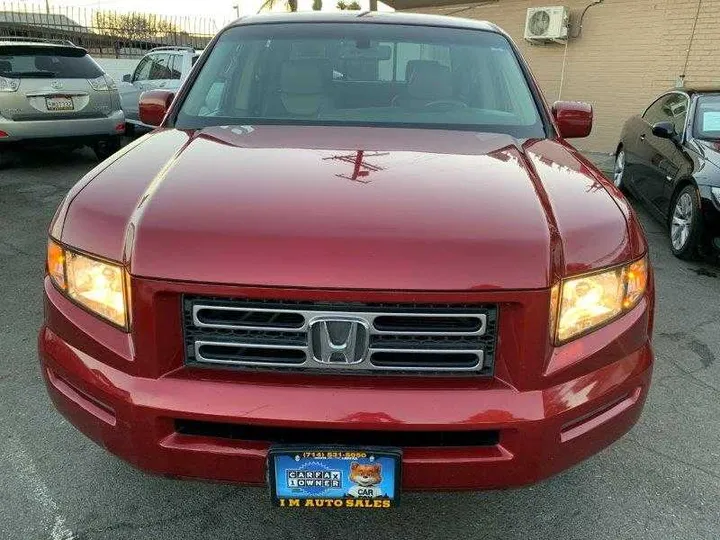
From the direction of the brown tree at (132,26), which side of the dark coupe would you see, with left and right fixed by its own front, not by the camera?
back

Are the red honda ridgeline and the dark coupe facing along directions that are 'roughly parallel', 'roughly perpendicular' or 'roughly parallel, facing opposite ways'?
roughly parallel

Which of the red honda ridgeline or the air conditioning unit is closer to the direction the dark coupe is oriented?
the red honda ridgeline

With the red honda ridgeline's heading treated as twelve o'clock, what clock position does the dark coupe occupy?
The dark coupe is roughly at 7 o'clock from the red honda ridgeline.

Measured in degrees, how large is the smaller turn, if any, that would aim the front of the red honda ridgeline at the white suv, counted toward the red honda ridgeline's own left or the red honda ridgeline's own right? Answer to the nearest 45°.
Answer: approximately 180°

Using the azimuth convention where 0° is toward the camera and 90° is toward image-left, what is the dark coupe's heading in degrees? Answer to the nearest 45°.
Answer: approximately 315°

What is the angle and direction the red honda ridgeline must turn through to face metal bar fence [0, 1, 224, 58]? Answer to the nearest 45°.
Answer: approximately 180°

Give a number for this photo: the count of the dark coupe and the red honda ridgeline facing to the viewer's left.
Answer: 0

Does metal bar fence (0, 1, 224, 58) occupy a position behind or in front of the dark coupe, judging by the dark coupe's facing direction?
behind

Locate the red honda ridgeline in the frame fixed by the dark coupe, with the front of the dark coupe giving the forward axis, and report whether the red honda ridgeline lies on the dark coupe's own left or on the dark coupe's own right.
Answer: on the dark coupe's own right

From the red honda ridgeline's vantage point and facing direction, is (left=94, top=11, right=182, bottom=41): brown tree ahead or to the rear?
to the rear

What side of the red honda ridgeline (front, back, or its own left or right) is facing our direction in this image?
front
